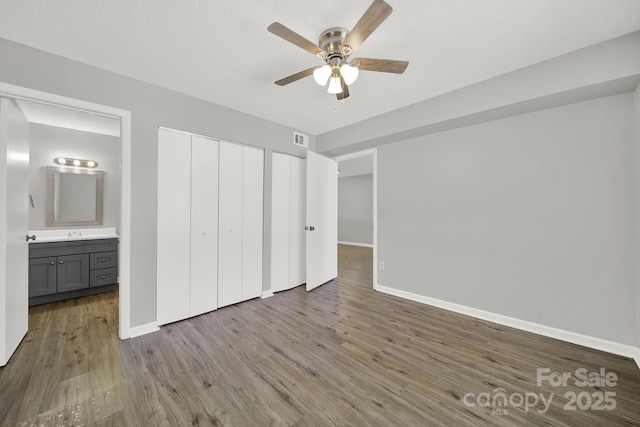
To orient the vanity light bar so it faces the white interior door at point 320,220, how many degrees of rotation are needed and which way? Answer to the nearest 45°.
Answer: approximately 45° to its left

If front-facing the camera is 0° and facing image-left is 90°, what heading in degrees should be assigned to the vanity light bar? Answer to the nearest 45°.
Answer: approximately 0°

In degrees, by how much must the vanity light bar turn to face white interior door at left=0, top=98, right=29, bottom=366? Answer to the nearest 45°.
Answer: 0° — it already faces it
